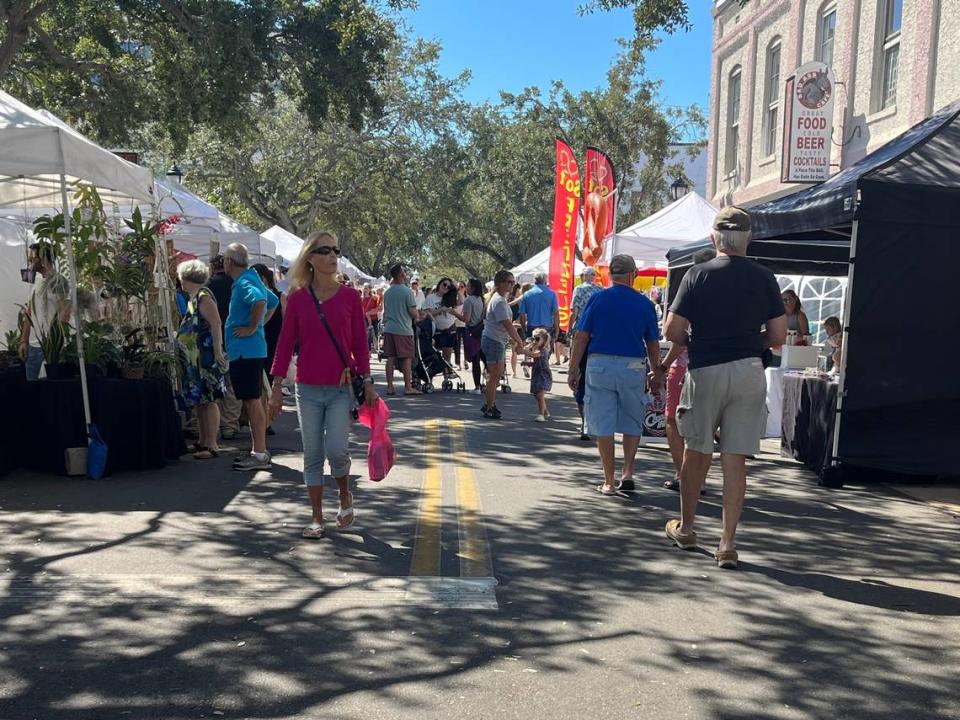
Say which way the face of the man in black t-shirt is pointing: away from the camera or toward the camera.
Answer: away from the camera

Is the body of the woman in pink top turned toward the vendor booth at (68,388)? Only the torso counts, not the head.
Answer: no

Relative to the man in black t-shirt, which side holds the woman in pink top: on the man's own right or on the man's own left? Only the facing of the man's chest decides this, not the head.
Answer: on the man's own left

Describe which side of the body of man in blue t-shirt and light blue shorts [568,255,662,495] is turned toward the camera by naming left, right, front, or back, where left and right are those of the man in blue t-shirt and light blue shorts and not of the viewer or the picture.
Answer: back

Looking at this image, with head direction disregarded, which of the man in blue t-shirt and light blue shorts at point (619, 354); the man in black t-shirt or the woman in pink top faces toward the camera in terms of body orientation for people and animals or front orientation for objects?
the woman in pink top

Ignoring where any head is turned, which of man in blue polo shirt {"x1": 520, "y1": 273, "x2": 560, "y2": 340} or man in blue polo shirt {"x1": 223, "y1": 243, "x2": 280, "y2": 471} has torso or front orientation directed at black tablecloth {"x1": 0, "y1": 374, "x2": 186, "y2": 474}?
man in blue polo shirt {"x1": 223, "y1": 243, "x2": 280, "y2": 471}

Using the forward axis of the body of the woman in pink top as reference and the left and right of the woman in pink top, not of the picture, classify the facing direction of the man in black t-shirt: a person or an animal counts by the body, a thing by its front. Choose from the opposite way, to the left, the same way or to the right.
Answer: the opposite way

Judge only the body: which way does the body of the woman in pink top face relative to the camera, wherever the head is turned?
toward the camera

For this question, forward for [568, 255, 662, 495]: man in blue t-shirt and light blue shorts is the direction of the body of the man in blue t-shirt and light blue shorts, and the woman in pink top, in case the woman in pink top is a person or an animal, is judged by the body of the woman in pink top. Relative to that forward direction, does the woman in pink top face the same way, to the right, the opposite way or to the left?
the opposite way

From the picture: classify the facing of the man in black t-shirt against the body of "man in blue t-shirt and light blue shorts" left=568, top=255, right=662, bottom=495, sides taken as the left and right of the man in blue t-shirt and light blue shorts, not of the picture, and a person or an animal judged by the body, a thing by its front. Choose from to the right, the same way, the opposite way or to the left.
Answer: the same way

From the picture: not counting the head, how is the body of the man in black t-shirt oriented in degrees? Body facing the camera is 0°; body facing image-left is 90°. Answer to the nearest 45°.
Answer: approximately 180°

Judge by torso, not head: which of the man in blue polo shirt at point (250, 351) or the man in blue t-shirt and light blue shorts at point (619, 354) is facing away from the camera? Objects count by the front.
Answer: the man in blue t-shirt and light blue shorts at point (619, 354)
